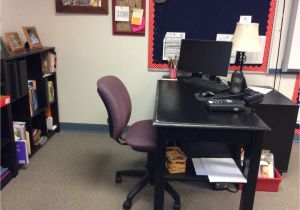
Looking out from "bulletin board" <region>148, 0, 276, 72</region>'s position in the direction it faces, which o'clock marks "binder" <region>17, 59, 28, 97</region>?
The binder is roughly at 2 o'clock from the bulletin board.

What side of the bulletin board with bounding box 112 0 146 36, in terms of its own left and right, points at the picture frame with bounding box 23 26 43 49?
right

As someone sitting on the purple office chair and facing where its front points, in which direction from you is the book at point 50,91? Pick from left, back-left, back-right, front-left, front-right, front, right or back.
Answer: back

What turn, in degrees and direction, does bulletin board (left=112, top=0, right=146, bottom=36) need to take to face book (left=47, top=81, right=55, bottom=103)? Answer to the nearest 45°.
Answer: approximately 90° to its right

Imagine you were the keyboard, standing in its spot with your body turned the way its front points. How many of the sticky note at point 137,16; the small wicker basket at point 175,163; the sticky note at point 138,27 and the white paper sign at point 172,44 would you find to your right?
3

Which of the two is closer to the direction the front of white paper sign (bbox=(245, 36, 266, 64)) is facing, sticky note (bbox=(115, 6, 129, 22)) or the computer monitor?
the computer monitor
